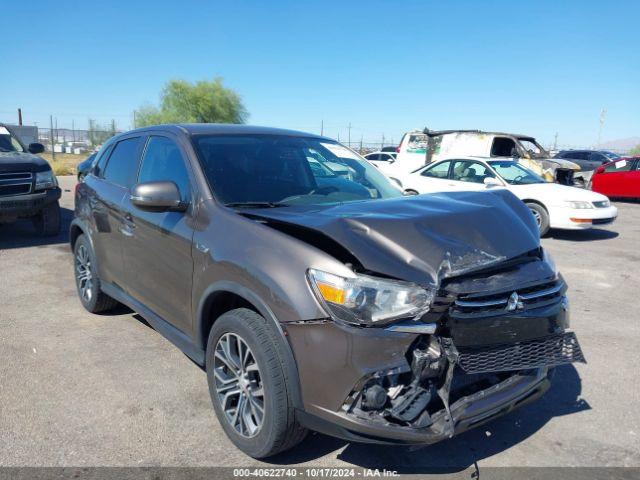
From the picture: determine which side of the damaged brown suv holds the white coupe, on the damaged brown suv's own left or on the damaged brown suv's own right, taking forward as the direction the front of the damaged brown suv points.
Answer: on the damaged brown suv's own left

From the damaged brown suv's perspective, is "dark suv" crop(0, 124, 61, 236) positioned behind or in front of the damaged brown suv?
behind

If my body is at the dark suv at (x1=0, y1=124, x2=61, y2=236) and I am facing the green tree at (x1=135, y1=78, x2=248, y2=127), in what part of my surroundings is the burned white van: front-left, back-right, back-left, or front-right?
front-right

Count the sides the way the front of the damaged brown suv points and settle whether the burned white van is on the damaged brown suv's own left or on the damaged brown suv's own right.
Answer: on the damaged brown suv's own left

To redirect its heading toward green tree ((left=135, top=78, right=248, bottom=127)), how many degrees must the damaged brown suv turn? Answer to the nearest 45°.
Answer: approximately 135° to its left

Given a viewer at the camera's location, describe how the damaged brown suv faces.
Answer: facing the viewer and to the right of the viewer

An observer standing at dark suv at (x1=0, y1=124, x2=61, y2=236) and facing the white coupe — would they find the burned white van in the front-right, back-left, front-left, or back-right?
front-left

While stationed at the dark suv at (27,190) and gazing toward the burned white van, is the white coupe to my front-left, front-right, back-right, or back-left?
front-right
